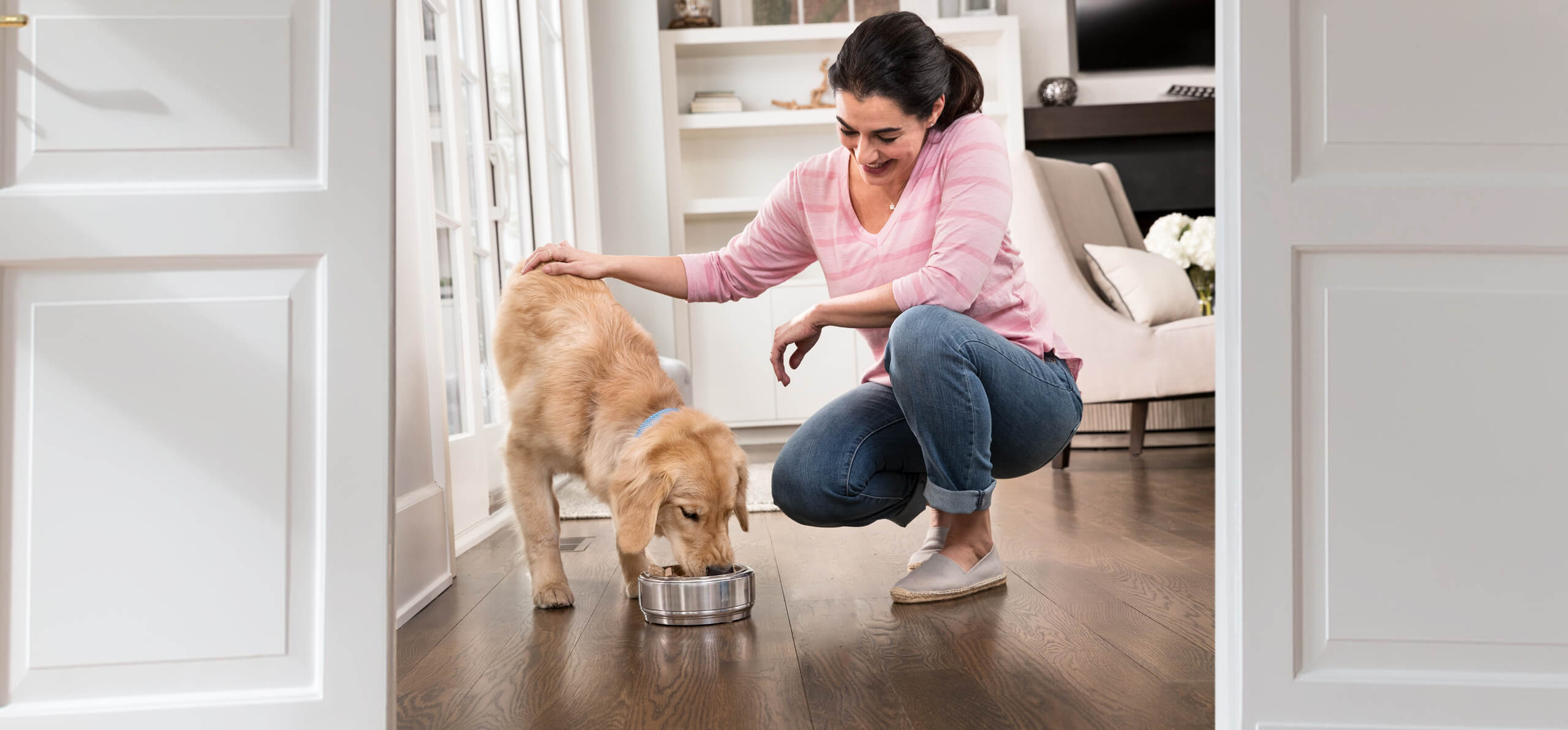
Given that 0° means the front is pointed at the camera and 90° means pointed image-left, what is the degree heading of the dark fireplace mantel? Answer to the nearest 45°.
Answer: approximately 0°

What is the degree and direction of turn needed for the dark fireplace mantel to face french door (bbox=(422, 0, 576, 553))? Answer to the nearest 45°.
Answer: approximately 45° to its right

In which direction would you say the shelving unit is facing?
toward the camera

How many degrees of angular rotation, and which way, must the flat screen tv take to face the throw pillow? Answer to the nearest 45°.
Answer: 0° — it already faces it

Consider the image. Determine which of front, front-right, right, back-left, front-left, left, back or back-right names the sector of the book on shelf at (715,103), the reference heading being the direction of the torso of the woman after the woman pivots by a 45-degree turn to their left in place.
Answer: back

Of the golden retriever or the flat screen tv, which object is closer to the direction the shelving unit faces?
the golden retriever

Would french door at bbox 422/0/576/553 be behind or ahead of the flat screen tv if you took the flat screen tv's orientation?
ahead

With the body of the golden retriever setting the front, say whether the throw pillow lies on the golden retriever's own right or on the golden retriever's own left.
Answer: on the golden retriever's own left

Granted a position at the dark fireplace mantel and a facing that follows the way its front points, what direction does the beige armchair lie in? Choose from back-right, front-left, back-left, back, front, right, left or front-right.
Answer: front

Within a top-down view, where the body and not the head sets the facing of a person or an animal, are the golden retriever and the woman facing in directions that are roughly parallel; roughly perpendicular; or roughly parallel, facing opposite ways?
roughly perpendicular

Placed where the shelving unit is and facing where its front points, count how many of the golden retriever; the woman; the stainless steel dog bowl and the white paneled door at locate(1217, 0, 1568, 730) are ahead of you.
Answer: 4

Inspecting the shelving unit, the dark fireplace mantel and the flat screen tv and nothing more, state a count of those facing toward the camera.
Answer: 3

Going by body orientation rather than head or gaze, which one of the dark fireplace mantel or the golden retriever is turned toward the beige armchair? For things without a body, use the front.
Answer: the dark fireplace mantel
